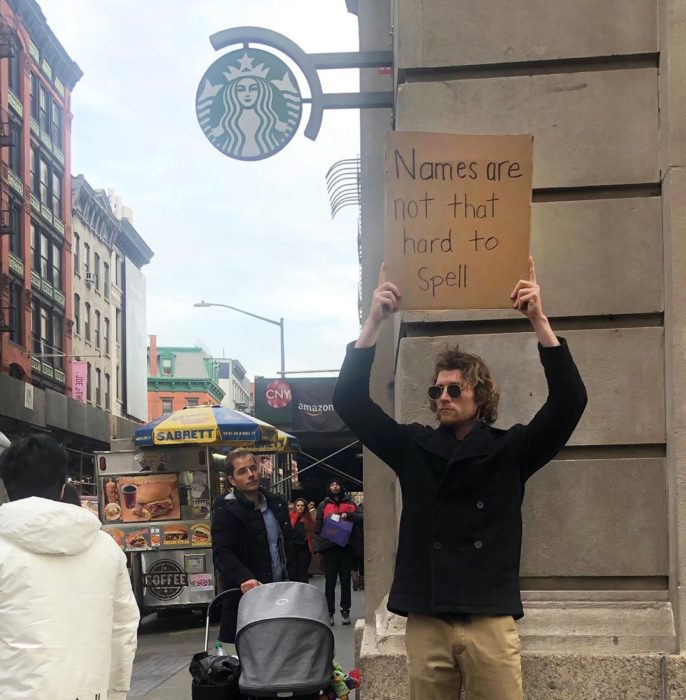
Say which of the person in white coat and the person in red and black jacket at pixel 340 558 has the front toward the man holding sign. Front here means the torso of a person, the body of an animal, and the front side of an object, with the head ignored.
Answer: the person in red and black jacket

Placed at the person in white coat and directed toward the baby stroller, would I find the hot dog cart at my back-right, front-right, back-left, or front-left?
front-left

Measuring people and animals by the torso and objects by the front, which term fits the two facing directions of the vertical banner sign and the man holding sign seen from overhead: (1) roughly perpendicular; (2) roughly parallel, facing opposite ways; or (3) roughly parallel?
roughly parallel

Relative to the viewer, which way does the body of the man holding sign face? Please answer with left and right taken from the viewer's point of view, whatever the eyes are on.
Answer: facing the viewer

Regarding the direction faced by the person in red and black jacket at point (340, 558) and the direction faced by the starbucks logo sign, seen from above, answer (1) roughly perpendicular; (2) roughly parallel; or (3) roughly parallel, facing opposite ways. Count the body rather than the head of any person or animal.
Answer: roughly parallel

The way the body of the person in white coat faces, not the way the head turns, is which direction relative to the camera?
away from the camera

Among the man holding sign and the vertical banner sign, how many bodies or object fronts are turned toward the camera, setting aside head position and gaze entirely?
2

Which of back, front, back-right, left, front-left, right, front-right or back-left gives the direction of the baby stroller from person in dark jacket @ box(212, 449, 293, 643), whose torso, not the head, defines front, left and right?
front-right

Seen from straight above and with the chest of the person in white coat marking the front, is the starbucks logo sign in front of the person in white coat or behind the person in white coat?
in front

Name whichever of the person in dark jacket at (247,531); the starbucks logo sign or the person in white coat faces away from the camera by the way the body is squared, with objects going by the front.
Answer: the person in white coat

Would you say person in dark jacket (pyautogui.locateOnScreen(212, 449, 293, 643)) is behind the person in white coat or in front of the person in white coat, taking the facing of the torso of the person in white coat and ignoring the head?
in front

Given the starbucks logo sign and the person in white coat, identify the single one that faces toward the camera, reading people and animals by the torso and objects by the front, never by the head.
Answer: the starbucks logo sign

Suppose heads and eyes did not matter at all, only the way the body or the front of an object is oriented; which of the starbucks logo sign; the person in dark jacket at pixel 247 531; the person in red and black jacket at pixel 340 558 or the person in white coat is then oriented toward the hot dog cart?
the person in white coat

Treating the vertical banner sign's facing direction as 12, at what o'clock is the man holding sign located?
The man holding sign is roughly at 12 o'clock from the vertical banner sign.

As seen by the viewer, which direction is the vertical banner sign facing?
toward the camera

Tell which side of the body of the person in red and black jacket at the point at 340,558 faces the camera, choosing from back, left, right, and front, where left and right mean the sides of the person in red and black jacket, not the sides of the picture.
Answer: front
